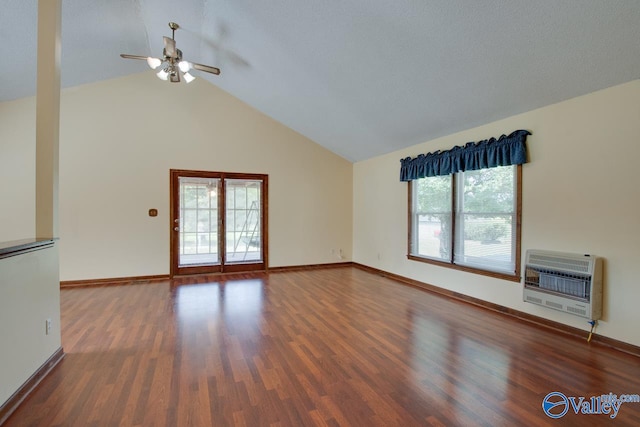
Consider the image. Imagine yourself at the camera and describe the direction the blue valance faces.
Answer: facing the viewer and to the left of the viewer

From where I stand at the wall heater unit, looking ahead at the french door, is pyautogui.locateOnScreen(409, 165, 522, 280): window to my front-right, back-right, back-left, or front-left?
front-right

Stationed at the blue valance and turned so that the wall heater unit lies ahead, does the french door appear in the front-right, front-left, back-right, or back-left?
back-right

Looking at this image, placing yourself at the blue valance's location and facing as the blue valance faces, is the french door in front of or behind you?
in front

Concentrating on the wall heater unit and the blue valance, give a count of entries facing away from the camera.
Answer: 0

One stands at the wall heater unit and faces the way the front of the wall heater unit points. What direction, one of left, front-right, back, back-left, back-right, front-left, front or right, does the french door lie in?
front-right

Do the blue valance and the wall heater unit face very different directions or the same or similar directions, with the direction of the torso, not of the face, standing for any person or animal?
same or similar directions

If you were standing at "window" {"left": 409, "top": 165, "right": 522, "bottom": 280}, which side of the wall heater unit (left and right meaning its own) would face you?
right
